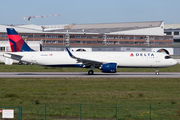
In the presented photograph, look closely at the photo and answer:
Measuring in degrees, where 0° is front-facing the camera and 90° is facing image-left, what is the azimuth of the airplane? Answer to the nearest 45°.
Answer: approximately 270°

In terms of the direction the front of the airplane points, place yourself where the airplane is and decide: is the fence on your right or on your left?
on your right
